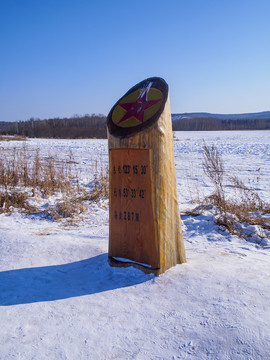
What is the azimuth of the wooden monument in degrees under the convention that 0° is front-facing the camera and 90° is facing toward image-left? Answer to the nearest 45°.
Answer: approximately 45°

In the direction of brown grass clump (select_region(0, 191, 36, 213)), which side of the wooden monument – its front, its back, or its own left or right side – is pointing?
right
